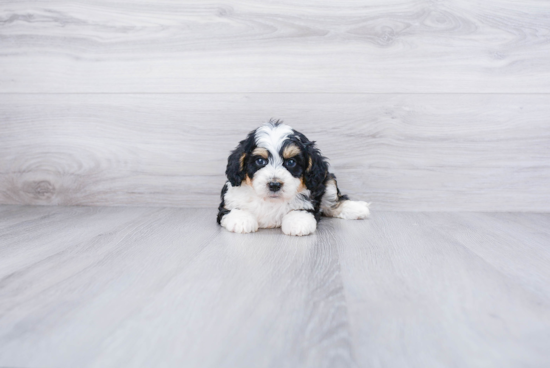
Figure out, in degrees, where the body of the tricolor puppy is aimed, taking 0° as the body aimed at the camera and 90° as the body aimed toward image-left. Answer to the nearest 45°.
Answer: approximately 0°
